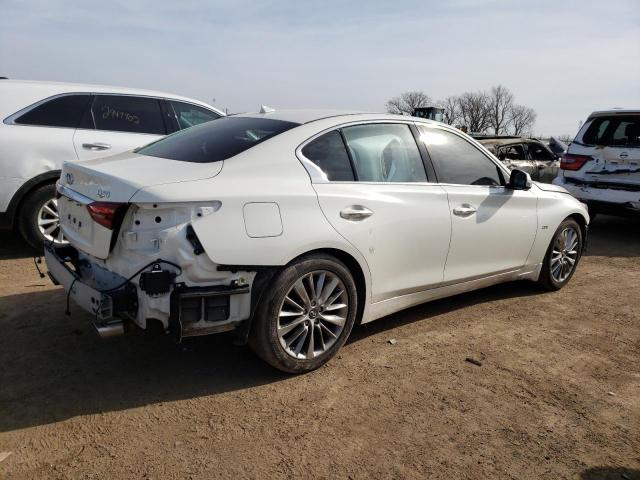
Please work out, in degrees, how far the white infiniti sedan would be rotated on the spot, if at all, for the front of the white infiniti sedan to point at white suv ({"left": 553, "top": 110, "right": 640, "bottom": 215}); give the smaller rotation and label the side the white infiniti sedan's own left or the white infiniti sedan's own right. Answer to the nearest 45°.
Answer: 0° — it already faces it

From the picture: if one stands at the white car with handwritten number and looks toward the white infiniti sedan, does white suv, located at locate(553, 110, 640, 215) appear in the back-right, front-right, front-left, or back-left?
front-left

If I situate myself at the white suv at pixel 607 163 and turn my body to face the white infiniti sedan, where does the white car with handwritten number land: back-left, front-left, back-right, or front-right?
front-right

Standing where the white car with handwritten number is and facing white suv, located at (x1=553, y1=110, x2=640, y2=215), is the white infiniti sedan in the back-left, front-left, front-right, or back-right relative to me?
front-right

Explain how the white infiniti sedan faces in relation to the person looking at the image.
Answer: facing away from the viewer and to the right of the viewer

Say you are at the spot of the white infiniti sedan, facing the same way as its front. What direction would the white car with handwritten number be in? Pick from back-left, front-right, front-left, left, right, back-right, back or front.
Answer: left

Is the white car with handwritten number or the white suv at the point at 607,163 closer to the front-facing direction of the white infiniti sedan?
the white suv
